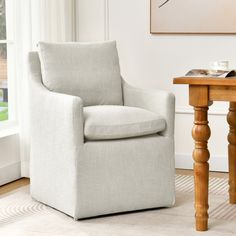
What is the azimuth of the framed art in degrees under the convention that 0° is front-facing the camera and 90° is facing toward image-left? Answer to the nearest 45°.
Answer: approximately 0°

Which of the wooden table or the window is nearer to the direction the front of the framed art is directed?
the wooden table

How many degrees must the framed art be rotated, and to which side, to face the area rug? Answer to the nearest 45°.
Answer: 0° — it already faces it

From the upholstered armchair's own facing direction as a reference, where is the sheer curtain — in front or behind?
behind

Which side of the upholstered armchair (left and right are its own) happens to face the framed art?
left

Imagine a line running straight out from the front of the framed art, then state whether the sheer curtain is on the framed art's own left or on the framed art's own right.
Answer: on the framed art's own right

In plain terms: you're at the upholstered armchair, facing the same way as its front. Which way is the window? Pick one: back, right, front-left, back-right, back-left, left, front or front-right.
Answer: back
